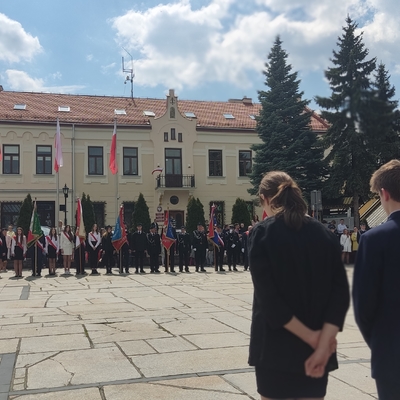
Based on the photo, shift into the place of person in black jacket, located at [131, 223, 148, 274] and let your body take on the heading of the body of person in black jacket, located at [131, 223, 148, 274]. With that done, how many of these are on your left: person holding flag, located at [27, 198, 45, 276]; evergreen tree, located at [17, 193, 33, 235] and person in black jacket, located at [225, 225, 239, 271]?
1

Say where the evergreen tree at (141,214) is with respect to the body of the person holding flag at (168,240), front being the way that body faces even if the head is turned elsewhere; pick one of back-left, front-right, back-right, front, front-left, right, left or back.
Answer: back

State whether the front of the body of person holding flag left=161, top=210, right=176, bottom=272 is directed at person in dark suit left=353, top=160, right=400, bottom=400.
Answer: yes

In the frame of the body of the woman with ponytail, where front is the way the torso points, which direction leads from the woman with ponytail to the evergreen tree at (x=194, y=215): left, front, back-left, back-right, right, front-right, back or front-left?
front-right

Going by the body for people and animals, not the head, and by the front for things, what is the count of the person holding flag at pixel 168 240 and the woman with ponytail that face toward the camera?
1

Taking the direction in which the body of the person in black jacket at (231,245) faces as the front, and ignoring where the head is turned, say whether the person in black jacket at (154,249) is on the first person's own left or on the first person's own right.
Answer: on the first person's own right

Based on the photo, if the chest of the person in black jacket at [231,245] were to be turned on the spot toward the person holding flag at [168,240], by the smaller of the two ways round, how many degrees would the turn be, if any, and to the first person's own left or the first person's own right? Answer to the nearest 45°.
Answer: approximately 90° to the first person's own right

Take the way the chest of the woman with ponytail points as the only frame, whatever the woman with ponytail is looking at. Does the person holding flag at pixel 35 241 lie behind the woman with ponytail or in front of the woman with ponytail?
in front

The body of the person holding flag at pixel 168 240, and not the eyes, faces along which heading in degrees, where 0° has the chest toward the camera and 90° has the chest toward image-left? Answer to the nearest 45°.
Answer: approximately 0°
